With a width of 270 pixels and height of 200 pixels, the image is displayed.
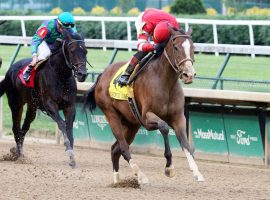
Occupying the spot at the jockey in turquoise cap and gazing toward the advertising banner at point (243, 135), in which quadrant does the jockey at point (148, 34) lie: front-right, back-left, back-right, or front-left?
front-right

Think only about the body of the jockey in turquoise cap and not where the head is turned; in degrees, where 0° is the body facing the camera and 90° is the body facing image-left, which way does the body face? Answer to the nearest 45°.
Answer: approximately 315°

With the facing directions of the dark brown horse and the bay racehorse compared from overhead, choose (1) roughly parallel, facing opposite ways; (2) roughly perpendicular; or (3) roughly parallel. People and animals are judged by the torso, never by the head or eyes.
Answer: roughly parallel

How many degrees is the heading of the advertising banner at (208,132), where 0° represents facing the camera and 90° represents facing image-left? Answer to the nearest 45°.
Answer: approximately 0°

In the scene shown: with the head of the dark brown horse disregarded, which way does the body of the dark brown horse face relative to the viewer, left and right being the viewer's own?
facing the viewer and to the right of the viewer

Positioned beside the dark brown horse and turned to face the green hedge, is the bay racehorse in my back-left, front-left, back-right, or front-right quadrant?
back-right

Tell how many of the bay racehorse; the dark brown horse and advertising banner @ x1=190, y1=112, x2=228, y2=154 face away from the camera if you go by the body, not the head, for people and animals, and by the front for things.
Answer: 0

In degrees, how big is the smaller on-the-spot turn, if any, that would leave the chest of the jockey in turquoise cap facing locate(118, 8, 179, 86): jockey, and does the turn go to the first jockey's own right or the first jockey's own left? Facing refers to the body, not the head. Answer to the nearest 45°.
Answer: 0° — they already face them

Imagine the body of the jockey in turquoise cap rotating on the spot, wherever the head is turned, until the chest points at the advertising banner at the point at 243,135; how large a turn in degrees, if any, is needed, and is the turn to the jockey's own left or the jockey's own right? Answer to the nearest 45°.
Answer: approximately 45° to the jockey's own left

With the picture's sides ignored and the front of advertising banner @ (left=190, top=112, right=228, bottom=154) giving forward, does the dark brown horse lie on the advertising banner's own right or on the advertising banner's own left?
on the advertising banner's own right

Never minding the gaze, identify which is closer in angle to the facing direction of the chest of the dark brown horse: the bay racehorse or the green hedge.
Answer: the bay racehorse

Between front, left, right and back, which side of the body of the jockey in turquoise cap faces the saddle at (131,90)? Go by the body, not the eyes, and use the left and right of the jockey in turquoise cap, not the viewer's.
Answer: front

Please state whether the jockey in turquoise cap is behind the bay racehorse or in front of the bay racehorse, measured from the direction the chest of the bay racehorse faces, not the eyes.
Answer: behind

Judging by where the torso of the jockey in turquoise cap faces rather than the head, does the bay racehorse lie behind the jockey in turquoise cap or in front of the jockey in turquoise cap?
in front
